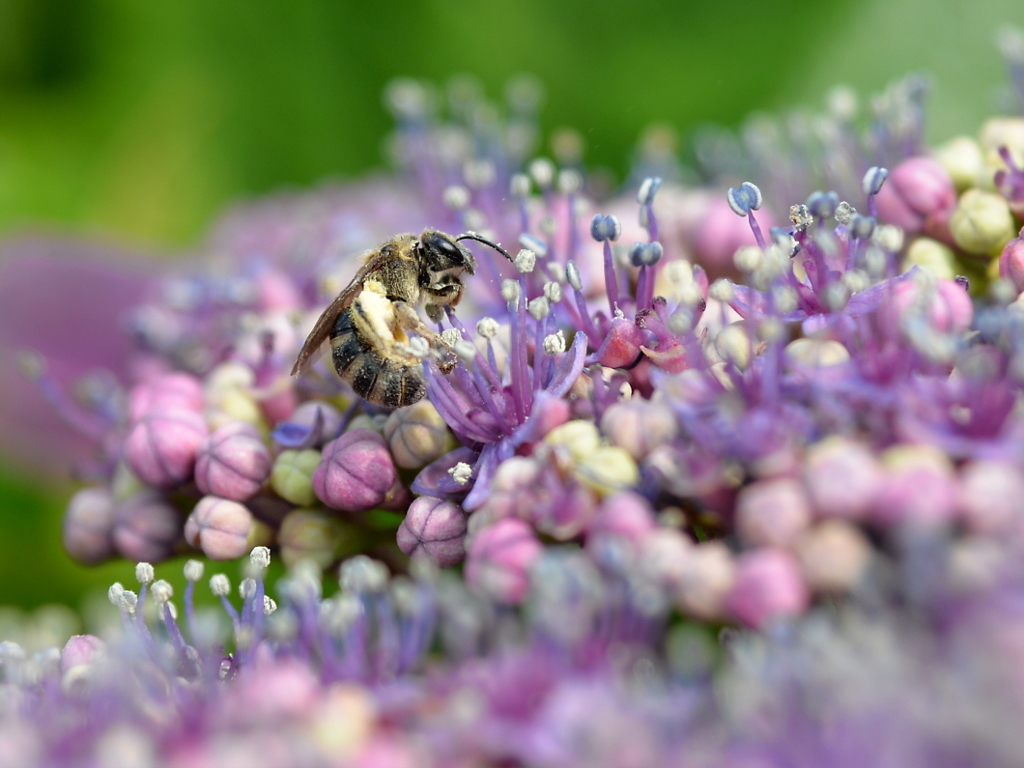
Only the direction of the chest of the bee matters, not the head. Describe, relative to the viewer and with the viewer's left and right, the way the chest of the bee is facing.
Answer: facing to the right of the viewer
